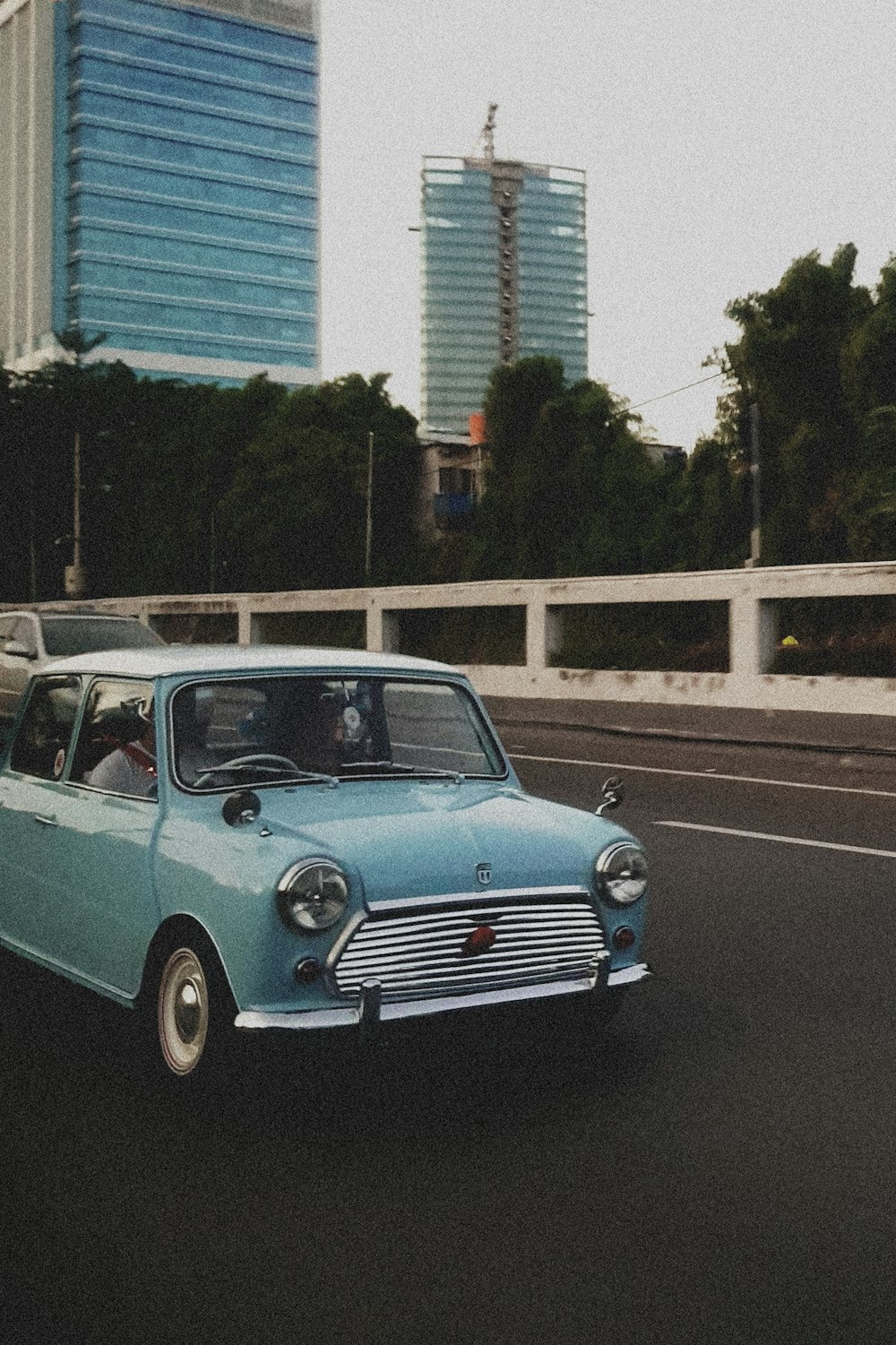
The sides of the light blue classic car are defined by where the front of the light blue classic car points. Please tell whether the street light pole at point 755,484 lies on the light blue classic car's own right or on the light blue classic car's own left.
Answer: on the light blue classic car's own left

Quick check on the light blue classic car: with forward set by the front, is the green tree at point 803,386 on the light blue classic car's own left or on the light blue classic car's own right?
on the light blue classic car's own left

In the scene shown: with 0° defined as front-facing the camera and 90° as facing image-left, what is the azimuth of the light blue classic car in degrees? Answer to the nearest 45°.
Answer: approximately 315°
